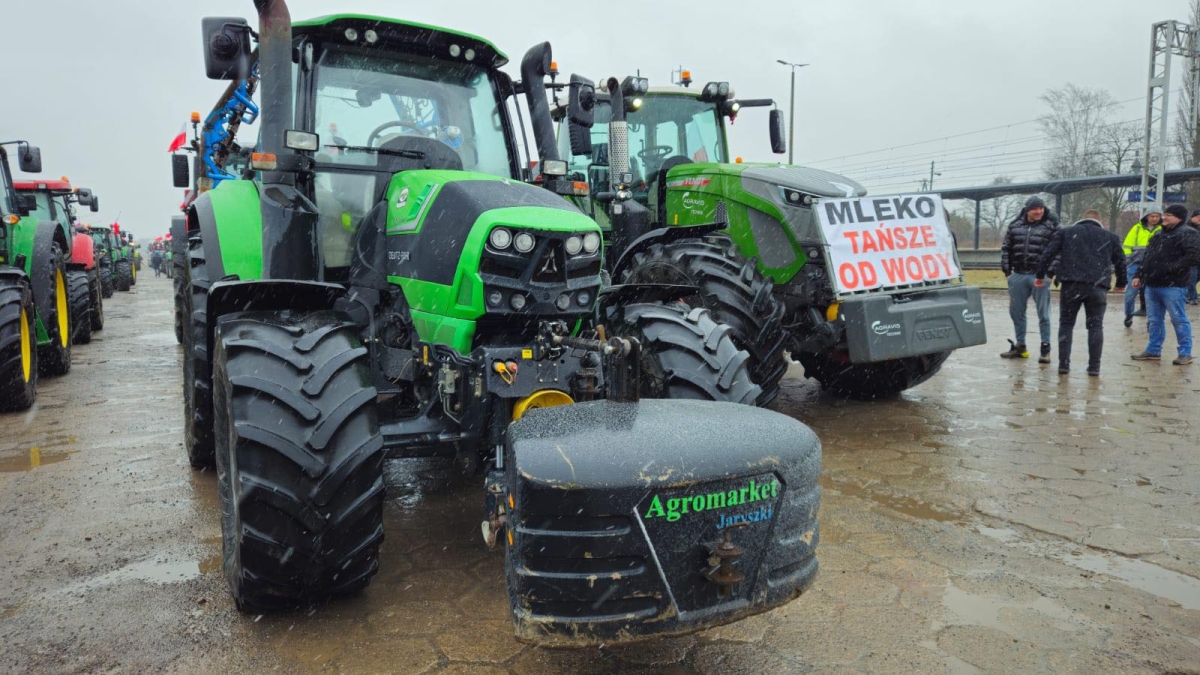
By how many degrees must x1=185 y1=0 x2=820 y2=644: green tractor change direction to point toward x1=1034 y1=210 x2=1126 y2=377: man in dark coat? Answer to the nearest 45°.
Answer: approximately 90° to its left

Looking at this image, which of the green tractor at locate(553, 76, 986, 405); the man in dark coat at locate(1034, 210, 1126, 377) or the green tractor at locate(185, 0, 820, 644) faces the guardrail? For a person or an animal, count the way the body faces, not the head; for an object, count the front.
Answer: the man in dark coat

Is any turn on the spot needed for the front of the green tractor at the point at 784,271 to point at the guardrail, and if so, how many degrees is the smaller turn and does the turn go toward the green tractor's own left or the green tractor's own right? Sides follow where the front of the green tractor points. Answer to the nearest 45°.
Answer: approximately 135° to the green tractor's own left

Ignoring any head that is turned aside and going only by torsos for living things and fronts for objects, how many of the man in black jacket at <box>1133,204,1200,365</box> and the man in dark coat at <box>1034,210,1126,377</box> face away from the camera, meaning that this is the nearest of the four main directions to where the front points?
1

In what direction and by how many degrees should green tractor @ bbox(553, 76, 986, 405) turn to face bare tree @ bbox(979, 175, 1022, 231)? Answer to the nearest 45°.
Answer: approximately 135° to its left

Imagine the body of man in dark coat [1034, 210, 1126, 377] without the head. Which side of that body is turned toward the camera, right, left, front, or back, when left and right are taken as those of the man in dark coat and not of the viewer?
back

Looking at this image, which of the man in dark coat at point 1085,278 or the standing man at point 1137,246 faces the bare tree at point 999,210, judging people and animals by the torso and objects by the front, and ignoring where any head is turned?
the man in dark coat

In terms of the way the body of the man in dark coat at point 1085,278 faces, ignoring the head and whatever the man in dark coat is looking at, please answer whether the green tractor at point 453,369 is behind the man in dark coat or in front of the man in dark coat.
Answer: behind

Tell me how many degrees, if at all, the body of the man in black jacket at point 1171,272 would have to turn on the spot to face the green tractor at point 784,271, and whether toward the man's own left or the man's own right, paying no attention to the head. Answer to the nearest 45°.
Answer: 0° — they already face it

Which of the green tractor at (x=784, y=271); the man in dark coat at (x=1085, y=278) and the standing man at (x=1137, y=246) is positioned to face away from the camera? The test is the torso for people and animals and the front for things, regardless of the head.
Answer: the man in dark coat

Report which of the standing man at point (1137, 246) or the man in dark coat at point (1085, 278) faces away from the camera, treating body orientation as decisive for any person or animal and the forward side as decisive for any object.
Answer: the man in dark coat

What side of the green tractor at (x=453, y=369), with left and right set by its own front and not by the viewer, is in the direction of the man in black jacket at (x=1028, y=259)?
left

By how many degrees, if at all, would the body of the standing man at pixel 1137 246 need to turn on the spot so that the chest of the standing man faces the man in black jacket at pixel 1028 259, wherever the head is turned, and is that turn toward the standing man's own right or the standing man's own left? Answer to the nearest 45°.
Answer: approximately 45° to the standing man's own right

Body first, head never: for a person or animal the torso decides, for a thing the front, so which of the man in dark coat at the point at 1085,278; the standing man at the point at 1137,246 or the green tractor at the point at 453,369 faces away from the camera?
the man in dark coat

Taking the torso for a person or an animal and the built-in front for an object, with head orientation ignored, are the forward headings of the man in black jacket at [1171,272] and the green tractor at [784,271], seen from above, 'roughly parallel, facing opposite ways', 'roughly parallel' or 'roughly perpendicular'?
roughly perpendicular

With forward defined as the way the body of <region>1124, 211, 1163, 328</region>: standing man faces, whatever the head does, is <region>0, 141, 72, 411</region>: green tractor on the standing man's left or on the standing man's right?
on the standing man's right
